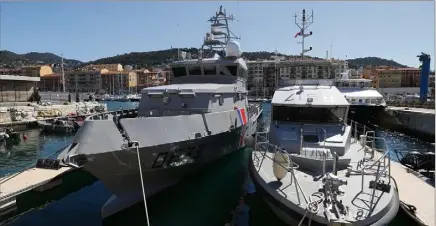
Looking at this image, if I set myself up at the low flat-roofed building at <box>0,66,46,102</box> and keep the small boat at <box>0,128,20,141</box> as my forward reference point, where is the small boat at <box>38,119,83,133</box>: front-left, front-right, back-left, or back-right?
front-left

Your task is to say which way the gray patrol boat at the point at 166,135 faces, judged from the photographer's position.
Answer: facing the viewer and to the left of the viewer

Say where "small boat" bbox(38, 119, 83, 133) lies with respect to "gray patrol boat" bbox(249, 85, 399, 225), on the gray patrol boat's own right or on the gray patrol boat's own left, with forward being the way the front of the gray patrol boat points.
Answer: on the gray patrol boat's own right

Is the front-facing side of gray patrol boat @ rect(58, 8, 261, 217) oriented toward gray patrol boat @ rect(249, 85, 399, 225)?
no

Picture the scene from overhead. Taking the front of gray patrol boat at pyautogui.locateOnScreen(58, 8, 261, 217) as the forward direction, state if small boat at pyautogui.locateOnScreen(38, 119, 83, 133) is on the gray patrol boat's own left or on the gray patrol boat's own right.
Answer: on the gray patrol boat's own right

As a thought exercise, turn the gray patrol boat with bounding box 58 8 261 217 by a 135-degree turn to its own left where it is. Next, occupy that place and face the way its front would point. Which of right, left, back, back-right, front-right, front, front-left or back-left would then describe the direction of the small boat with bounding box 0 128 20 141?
back-left

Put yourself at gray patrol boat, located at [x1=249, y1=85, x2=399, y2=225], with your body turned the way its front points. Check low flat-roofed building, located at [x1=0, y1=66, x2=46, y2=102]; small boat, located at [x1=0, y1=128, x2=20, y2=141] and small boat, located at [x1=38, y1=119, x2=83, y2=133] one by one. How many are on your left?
0

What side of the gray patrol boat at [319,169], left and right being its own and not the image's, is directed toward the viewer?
front
